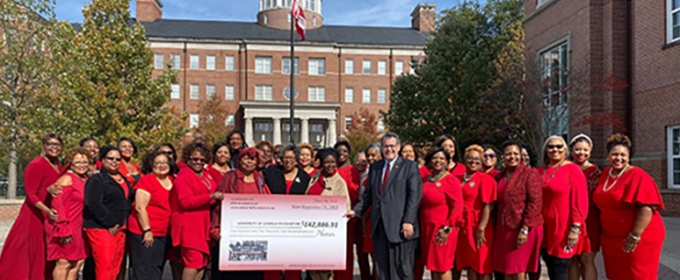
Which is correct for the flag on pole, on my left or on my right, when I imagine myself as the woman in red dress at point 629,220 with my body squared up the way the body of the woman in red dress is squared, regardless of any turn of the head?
on my right

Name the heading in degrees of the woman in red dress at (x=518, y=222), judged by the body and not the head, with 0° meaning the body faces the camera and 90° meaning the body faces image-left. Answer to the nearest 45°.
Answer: approximately 45°

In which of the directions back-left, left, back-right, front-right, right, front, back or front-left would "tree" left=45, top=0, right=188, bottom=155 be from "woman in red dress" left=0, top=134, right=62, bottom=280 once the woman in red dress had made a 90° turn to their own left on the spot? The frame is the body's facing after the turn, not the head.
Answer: front-left

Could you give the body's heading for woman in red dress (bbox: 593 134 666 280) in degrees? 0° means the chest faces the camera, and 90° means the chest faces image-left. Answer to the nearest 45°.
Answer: approximately 45°
